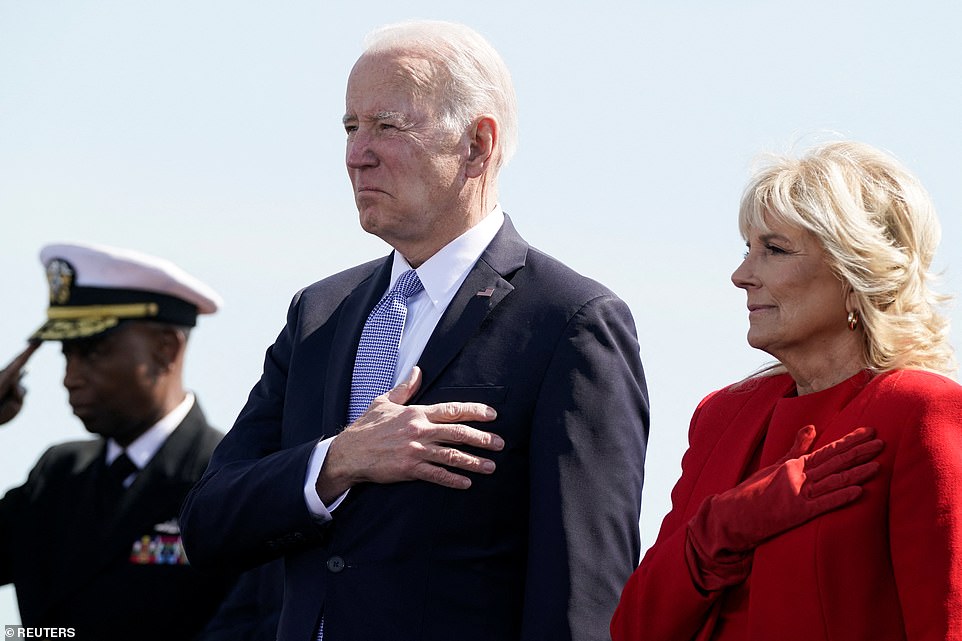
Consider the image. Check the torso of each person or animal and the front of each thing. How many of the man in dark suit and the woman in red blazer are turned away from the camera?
0

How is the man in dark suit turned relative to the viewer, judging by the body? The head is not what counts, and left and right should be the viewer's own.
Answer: facing the viewer and to the left of the viewer

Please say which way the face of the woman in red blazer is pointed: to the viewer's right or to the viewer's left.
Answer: to the viewer's left

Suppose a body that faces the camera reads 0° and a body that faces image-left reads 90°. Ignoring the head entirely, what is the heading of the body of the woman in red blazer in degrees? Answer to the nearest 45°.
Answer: approximately 45°

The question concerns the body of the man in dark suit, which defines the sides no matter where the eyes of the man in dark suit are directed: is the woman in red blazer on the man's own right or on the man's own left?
on the man's own left
